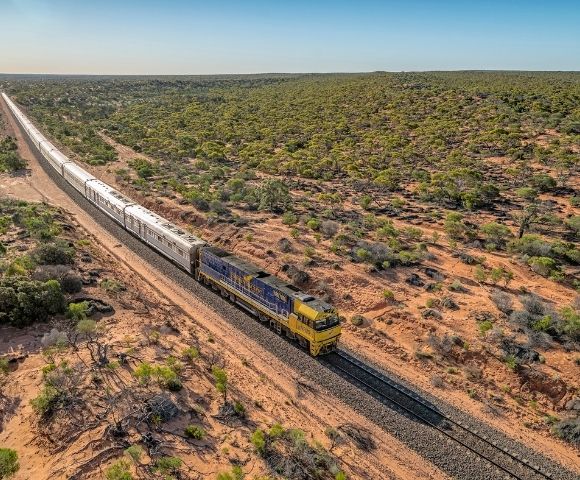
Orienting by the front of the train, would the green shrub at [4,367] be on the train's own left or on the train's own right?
on the train's own right

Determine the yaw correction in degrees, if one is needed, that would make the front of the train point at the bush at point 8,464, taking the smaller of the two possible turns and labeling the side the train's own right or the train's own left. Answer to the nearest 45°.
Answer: approximately 90° to the train's own right

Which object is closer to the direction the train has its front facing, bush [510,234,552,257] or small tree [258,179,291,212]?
the bush

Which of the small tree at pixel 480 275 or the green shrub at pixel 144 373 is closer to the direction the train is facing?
the small tree

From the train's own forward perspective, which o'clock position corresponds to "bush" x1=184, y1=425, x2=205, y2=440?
The bush is roughly at 2 o'clock from the train.

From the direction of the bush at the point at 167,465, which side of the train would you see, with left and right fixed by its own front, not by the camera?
right

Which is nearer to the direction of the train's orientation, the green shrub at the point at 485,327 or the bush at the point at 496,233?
the green shrub

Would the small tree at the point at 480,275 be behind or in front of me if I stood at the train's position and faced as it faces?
in front

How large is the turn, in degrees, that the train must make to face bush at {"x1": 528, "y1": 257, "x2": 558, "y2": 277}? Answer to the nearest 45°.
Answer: approximately 45° to its left

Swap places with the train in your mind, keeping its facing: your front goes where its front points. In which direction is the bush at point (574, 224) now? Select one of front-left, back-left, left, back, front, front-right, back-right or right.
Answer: front-left

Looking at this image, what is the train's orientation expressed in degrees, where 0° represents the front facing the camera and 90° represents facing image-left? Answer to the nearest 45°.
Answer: approximately 315°

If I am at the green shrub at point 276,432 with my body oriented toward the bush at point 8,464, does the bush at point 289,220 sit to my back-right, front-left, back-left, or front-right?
back-right

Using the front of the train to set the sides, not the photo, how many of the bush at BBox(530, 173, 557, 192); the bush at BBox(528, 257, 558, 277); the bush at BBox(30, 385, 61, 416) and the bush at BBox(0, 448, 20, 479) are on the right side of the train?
2

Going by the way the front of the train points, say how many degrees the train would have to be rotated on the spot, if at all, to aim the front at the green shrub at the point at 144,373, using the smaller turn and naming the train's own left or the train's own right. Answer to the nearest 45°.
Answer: approximately 90° to the train's own right

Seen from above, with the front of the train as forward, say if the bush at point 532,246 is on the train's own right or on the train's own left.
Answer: on the train's own left
